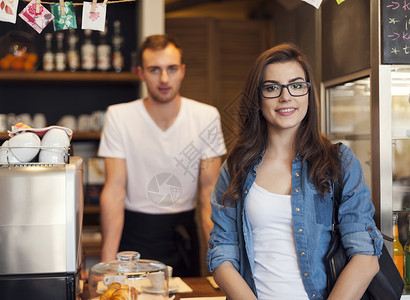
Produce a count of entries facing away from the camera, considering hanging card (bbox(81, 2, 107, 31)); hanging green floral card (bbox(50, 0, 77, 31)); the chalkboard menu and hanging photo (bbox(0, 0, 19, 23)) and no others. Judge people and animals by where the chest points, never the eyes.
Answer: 0

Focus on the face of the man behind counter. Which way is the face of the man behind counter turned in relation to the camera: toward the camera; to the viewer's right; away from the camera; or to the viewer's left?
toward the camera

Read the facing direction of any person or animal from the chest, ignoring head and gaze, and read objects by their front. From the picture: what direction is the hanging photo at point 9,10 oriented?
toward the camera

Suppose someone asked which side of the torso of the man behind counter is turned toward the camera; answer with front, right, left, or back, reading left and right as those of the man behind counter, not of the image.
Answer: front

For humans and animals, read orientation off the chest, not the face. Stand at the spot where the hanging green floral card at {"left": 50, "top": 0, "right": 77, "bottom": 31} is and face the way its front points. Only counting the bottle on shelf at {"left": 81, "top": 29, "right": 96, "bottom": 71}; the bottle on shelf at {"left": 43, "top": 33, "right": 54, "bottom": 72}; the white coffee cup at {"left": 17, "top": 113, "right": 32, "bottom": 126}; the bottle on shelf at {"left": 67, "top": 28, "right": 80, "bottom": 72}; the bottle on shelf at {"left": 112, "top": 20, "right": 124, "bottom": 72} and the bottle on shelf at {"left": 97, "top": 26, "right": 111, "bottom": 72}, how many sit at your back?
6

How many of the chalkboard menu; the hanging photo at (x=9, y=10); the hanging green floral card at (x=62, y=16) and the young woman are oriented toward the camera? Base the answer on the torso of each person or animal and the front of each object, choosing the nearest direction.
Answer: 4

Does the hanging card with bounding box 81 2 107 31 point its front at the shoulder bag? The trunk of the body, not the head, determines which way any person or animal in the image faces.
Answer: no

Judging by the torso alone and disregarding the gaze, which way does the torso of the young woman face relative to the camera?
toward the camera
